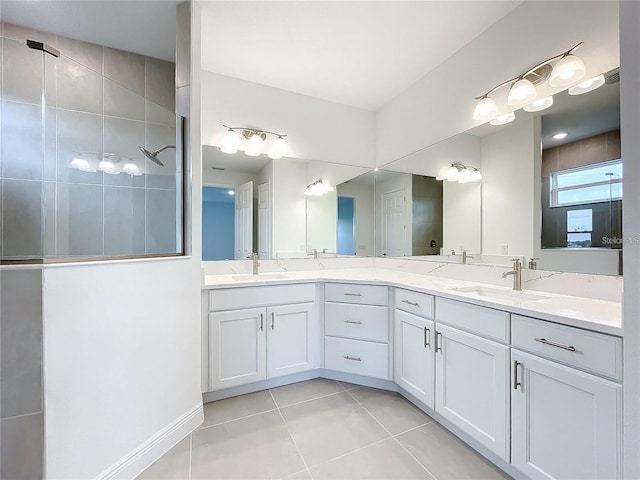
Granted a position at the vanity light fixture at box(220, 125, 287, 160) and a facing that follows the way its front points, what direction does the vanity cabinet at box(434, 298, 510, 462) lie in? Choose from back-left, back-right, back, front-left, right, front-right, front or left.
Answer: front-left

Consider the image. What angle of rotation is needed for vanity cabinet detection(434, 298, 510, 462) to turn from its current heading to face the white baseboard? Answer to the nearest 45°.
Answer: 0° — it already faces it

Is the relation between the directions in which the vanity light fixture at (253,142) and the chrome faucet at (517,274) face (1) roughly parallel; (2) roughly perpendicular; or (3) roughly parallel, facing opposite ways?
roughly perpendicular

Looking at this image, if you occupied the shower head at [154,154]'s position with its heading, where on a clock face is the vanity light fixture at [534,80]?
The vanity light fixture is roughly at 7 o'clock from the shower head.

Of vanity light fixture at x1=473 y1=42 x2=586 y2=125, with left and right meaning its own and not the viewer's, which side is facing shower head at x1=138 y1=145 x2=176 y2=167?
front

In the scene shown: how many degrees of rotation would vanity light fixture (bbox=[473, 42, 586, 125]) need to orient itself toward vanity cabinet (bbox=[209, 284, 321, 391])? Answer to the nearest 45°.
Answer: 0° — it already faces it
